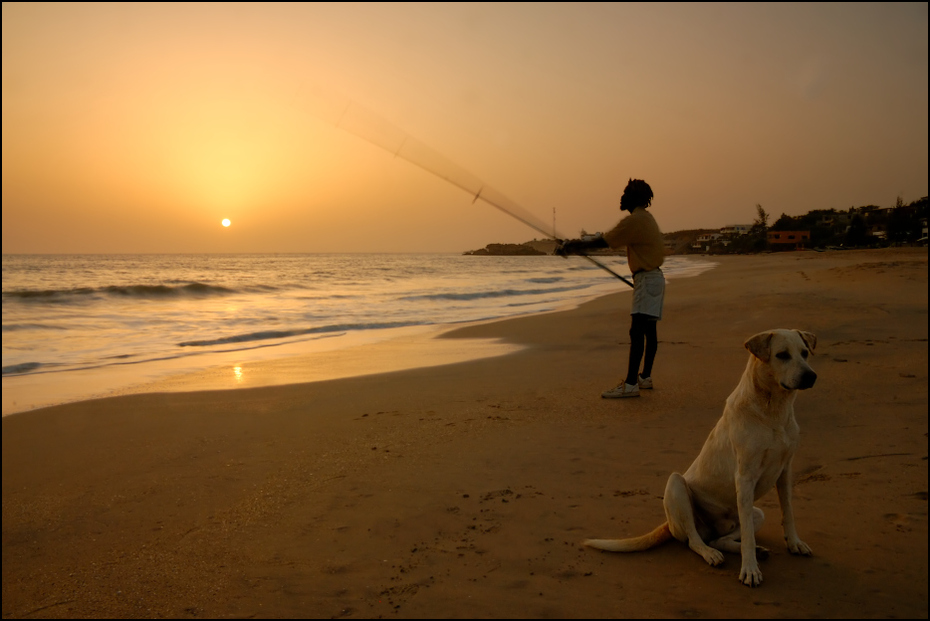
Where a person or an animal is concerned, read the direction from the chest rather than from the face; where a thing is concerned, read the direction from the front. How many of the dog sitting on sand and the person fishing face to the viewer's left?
1

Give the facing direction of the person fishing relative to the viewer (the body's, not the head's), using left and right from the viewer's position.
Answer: facing to the left of the viewer

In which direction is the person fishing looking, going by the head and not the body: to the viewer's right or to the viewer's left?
to the viewer's left

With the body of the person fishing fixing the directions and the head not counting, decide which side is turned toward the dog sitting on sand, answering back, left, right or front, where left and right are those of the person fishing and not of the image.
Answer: left

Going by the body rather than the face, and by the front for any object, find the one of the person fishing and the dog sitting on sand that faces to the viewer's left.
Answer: the person fishing
